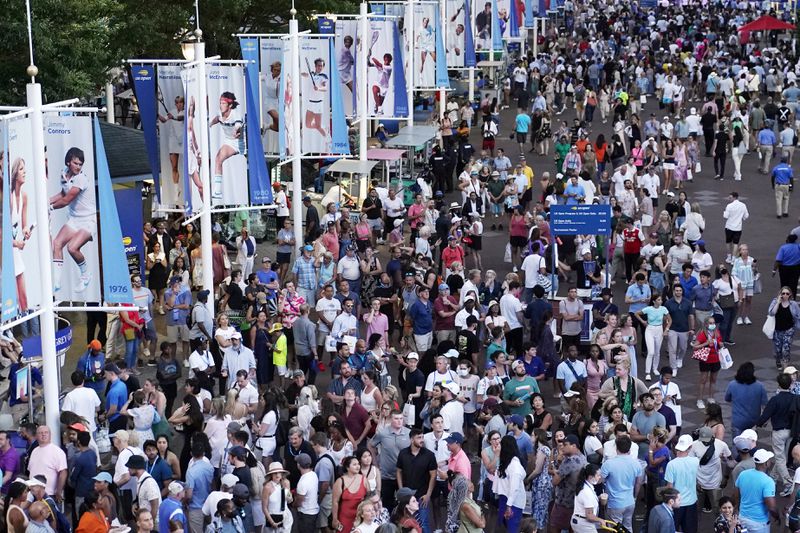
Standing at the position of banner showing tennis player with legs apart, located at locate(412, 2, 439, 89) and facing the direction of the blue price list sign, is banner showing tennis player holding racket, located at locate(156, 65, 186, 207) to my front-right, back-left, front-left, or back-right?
front-right

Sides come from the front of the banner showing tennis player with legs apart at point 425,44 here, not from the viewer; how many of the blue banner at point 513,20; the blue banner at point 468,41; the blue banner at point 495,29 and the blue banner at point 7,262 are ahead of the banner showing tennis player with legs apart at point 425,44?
1

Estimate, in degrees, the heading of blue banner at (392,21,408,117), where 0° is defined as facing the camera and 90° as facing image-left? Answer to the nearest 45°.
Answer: approximately 0°

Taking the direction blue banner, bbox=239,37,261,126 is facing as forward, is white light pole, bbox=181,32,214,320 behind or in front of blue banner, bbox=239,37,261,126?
in front

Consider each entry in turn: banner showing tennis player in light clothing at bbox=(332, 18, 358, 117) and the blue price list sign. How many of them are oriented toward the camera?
2

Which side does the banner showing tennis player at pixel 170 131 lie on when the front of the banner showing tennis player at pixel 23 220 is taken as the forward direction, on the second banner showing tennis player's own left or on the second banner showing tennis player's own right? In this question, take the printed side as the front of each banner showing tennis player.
on the second banner showing tennis player's own left

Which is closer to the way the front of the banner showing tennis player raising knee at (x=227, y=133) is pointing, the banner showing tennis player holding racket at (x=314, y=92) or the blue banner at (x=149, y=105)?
the blue banner

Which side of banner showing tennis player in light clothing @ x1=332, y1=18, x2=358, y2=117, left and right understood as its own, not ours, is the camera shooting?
front

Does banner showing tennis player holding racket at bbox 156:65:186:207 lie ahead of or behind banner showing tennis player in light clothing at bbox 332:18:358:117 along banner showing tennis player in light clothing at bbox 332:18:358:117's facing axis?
ahead

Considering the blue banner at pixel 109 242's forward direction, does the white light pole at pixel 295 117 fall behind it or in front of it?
behind

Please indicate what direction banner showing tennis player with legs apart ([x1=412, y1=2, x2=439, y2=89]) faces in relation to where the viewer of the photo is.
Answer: facing the viewer

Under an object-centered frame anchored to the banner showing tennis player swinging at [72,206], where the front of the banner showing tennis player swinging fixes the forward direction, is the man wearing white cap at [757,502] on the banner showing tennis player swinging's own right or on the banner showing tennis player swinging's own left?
on the banner showing tennis player swinging's own left

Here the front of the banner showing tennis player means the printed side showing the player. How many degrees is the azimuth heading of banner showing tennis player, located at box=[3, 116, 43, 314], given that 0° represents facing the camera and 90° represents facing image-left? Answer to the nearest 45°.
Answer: approximately 315°

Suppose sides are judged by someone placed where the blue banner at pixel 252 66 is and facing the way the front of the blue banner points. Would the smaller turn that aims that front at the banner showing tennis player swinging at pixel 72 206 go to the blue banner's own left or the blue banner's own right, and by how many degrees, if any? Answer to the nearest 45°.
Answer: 0° — it already faces it
